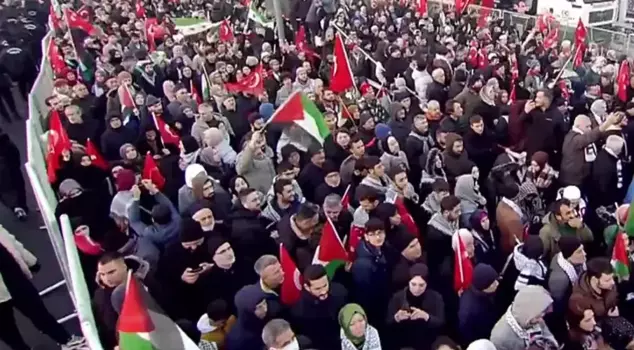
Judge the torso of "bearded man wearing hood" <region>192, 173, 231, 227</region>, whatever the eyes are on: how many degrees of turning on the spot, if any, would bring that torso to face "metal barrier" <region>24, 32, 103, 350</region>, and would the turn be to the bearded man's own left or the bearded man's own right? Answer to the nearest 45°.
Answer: approximately 135° to the bearded man's own right

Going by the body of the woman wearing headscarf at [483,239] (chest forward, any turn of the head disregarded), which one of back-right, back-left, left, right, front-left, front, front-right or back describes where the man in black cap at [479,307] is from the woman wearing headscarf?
front-right
